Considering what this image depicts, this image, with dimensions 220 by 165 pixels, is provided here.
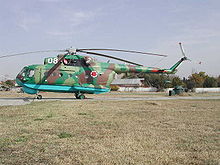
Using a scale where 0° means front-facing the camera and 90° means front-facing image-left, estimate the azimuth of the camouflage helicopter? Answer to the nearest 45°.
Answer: approximately 90°
